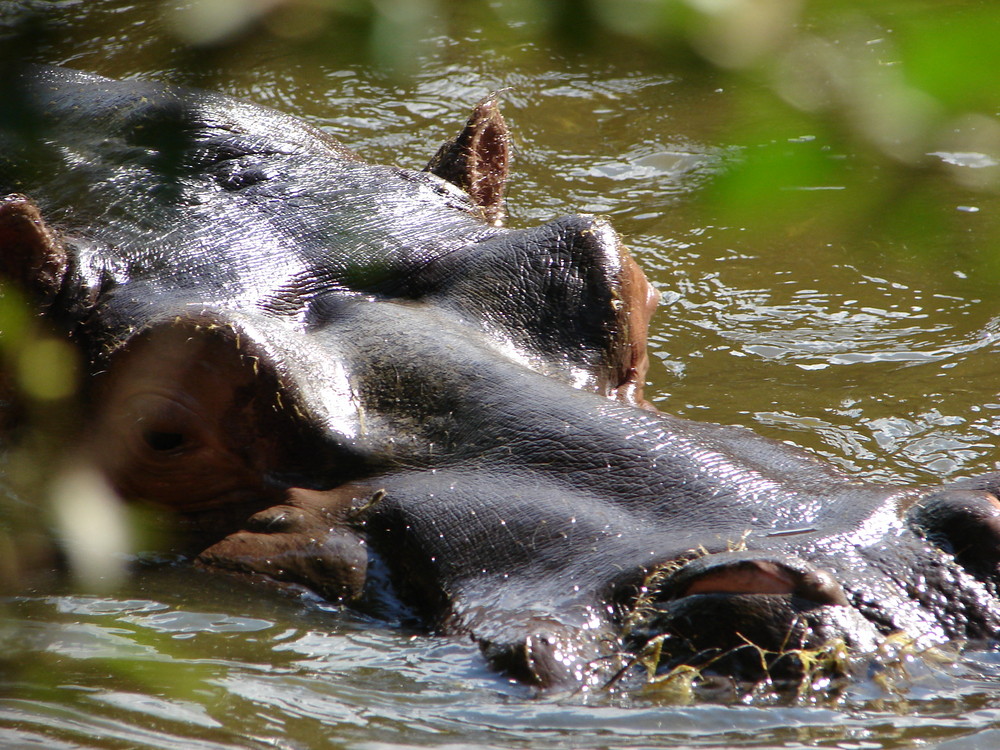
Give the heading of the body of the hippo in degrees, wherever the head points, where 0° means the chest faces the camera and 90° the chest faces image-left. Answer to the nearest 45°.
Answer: approximately 315°
